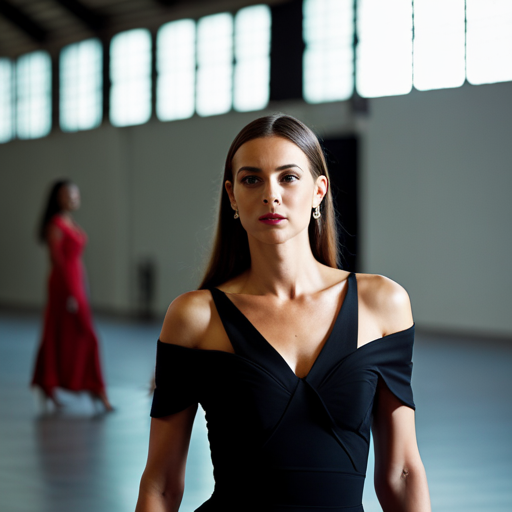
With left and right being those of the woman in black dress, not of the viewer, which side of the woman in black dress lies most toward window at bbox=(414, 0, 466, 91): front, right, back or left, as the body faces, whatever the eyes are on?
back

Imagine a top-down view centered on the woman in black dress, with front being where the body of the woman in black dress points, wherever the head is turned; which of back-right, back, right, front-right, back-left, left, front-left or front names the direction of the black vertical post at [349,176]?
back

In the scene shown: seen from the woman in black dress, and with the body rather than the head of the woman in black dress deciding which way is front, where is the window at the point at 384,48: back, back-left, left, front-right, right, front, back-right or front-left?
back

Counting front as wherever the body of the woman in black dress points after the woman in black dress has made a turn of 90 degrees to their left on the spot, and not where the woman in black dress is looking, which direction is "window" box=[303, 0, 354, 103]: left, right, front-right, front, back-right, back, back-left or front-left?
left

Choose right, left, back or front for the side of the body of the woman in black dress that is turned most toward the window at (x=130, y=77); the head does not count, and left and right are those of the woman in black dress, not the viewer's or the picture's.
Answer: back

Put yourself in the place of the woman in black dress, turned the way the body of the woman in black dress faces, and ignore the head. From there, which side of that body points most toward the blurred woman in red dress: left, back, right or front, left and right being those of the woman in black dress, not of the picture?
back

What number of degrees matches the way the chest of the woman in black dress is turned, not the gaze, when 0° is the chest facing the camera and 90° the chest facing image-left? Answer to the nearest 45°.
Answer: approximately 0°

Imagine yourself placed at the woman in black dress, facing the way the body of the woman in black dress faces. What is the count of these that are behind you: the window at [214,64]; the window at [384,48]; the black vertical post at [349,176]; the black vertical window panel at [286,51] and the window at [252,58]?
5

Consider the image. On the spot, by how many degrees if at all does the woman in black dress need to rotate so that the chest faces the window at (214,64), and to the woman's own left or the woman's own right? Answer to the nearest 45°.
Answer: approximately 180°

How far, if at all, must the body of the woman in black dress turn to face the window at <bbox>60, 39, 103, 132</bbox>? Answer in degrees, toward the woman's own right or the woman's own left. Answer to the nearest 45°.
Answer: approximately 180°
